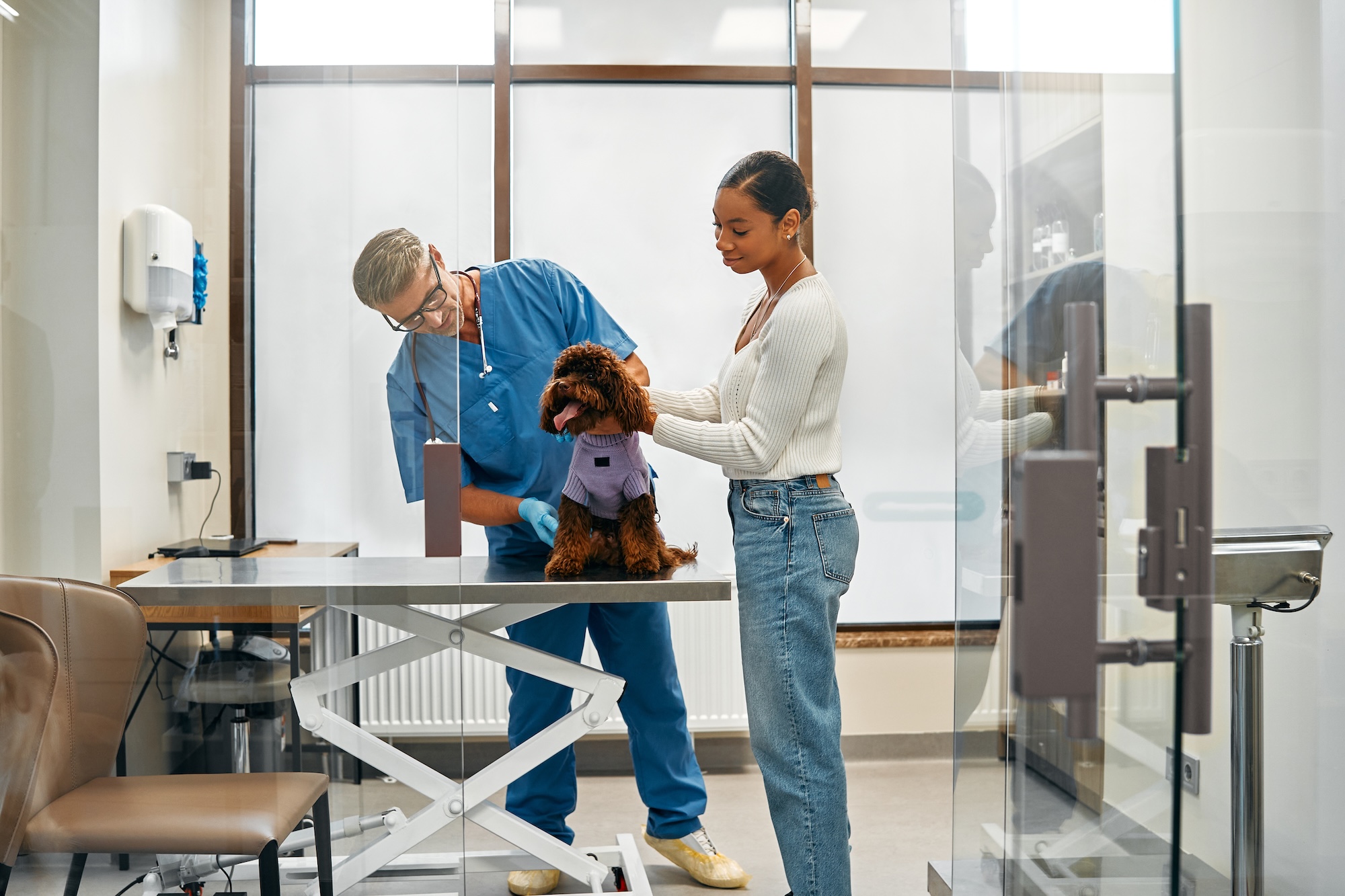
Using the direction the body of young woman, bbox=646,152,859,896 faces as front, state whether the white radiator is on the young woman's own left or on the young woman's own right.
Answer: on the young woman's own right

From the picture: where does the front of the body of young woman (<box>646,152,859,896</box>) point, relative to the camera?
to the viewer's left

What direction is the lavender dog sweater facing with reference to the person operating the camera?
facing the viewer

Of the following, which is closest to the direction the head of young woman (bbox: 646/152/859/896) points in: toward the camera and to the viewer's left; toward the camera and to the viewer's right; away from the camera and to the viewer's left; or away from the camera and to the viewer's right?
toward the camera and to the viewer's left

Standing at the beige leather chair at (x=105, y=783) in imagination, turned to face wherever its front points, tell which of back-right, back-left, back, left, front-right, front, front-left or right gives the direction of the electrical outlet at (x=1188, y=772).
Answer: front-left

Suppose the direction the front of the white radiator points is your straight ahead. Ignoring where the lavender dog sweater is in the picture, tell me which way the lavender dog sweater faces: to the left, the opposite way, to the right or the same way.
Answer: the same way

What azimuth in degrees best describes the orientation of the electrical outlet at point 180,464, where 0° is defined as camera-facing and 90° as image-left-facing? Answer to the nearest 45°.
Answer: approximately 315°

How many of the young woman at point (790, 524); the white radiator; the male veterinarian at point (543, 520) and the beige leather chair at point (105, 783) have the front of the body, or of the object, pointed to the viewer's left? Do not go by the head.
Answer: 1

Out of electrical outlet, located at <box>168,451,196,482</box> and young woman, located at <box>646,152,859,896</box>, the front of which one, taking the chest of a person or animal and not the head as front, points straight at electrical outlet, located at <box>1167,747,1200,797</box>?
electrical outlet, located at <box>168,451,196,482</box>

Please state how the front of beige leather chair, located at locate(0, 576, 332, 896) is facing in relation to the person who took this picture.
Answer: facing to the right of the viewer

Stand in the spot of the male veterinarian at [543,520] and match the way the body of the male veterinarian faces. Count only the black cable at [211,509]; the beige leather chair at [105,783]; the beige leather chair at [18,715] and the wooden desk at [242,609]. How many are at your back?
0

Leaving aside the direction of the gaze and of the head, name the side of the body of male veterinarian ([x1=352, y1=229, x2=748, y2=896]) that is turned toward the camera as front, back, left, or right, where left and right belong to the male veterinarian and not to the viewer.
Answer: front

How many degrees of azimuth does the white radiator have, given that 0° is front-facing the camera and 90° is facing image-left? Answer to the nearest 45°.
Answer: approximately 0°

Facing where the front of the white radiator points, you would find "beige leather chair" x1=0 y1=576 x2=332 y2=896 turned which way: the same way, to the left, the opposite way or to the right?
to the left

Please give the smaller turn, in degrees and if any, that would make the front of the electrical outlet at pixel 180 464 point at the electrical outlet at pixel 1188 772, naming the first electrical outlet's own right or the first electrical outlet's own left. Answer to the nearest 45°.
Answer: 0° — it already faces it
